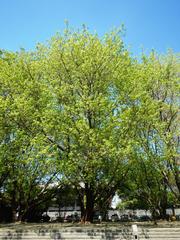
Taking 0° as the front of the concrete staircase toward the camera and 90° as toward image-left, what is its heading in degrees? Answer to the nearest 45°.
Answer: approximately 0°
